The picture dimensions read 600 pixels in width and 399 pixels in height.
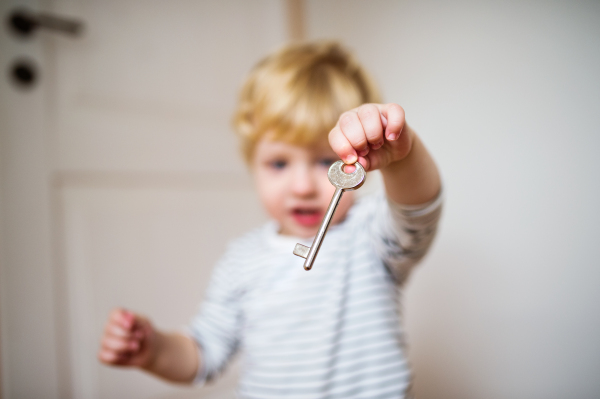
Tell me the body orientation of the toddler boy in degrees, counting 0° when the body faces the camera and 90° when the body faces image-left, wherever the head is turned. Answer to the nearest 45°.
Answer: approximately 0°
